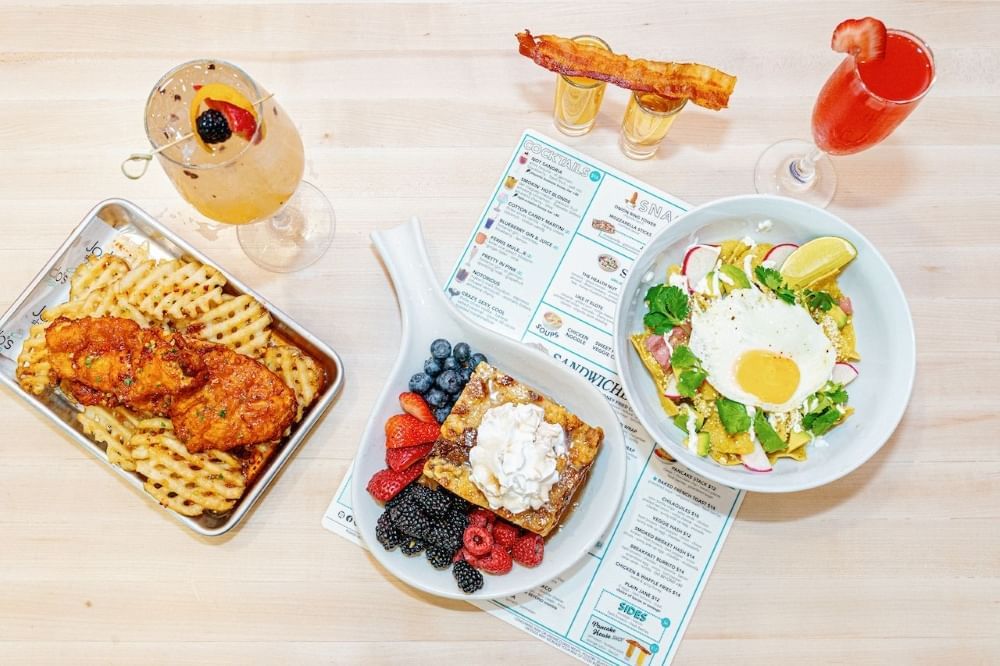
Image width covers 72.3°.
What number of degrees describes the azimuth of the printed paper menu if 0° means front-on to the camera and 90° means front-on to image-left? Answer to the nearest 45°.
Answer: approximately 0°
